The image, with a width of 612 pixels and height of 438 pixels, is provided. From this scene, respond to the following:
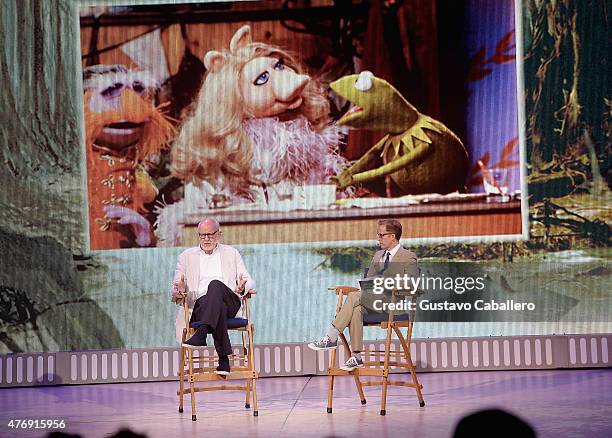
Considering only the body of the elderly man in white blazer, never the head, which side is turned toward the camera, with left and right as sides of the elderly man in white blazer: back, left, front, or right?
front

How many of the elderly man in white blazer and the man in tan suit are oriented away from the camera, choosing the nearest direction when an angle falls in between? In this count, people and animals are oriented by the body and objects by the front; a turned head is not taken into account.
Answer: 0

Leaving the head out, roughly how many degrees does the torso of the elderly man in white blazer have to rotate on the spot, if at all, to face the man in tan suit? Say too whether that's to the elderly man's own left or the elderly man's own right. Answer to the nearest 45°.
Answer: approximately 90° to the elderly man's own left

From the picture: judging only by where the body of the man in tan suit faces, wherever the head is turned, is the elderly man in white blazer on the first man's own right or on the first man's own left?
on the first man's own right

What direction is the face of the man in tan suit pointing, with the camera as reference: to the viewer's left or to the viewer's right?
to the viewer's left
